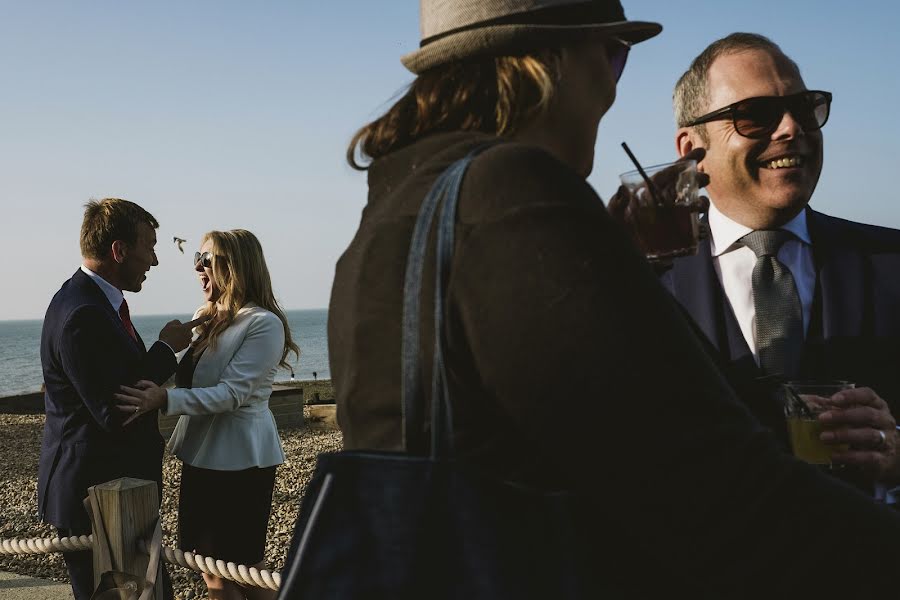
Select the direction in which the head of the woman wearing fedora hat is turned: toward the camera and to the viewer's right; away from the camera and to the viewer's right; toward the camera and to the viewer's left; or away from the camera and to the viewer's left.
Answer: away from the camera and to the viewer's right

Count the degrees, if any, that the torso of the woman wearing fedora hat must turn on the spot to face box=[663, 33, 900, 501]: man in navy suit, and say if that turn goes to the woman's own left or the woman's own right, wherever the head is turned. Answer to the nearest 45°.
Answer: approximately 45° to the woman's own left

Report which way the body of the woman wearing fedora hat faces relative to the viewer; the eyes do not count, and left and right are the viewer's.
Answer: facing away from the viewer and to the right of the viewer

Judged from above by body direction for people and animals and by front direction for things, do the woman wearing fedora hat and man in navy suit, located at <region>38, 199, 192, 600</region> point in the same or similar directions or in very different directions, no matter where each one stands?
same or similar directions

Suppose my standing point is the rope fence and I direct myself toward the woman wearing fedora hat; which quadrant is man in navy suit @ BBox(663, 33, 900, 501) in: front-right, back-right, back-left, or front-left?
front-left

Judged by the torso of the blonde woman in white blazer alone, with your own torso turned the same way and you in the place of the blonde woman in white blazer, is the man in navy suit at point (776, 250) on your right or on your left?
on your left

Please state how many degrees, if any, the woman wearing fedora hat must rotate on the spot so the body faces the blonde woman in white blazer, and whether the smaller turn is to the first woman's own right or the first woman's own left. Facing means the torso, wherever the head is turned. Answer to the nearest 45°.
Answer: approximately 90° to the first woman's own left

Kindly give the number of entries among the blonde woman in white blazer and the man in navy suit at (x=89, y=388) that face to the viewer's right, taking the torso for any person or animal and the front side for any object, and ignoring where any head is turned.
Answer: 1

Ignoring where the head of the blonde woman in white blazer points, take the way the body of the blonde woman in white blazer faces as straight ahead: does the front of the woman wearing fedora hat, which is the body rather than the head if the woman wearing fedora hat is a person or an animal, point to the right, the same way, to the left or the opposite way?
the opposite way

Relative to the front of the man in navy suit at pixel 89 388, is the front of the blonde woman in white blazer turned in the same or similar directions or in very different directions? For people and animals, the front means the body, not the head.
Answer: very different directions

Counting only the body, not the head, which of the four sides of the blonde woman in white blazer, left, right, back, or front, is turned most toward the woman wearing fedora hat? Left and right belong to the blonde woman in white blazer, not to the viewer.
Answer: left

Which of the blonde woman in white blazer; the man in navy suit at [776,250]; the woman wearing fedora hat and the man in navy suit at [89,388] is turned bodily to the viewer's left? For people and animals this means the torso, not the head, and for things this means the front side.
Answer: the blonde woman in white blazer

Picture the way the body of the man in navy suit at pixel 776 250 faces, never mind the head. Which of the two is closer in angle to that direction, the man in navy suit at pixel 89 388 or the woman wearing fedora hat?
the woman wearing fedora hat

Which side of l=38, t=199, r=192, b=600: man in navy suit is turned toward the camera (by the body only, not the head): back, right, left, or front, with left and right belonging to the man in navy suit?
right

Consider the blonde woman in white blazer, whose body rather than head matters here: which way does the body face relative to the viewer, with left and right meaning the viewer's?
facing to the left of the viewer
